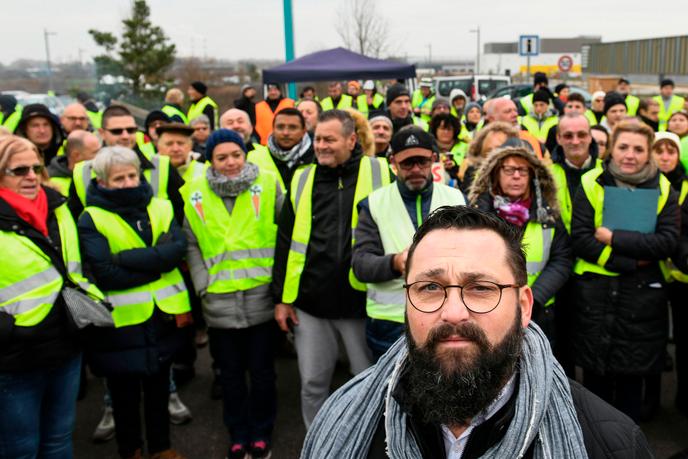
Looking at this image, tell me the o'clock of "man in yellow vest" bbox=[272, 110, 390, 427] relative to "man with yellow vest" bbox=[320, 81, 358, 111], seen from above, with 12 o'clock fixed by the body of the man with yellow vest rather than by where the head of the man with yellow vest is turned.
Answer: The man in yellow vest is roughly at 12 o'clock from the man with yellow vest.

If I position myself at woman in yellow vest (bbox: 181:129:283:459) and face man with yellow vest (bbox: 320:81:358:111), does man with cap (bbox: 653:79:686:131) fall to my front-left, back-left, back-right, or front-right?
front-right

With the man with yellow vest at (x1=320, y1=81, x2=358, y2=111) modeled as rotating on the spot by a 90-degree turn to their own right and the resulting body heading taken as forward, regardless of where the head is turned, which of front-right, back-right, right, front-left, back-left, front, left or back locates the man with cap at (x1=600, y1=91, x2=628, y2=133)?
back-left

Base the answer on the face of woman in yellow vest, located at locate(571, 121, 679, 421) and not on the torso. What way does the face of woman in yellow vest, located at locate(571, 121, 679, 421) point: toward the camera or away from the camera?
toward the camera

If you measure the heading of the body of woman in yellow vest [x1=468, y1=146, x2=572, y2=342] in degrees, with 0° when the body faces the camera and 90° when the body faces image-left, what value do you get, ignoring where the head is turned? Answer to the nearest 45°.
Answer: approximately 0°

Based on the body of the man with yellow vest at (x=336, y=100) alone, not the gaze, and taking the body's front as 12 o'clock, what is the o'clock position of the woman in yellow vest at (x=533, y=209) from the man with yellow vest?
The woman in yellow vest is roughly at 12 o'clock from the man with yellow vest.

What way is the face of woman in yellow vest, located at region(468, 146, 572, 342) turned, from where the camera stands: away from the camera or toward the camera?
toward the camera

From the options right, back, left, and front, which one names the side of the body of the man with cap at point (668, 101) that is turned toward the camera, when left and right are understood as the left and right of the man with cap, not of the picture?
front

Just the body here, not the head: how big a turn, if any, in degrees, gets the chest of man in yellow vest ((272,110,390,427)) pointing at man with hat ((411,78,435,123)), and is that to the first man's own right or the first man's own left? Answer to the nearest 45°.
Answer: approximately 180°

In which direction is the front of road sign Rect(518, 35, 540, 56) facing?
toward the camera

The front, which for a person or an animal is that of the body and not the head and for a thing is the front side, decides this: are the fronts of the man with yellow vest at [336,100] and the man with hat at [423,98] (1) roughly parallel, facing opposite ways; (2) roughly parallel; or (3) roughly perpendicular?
roughly parallel

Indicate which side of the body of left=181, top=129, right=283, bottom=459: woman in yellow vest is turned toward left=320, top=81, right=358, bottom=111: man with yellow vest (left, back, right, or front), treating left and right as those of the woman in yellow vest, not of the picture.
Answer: back

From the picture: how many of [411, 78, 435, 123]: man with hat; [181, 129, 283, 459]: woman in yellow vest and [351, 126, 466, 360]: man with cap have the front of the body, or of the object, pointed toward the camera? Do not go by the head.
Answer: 3

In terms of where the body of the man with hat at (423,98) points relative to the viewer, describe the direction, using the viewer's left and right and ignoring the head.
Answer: facing the viewer

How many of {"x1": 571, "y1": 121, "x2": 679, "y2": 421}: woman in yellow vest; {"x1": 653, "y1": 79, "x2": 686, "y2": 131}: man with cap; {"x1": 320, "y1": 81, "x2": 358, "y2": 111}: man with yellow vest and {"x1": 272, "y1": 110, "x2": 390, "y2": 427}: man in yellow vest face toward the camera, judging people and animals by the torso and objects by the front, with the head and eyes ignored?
4

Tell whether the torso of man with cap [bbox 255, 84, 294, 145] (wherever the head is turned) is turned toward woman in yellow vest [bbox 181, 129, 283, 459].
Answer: yes

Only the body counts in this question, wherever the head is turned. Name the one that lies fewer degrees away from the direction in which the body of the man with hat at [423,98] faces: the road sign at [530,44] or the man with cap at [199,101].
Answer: the man with cap
